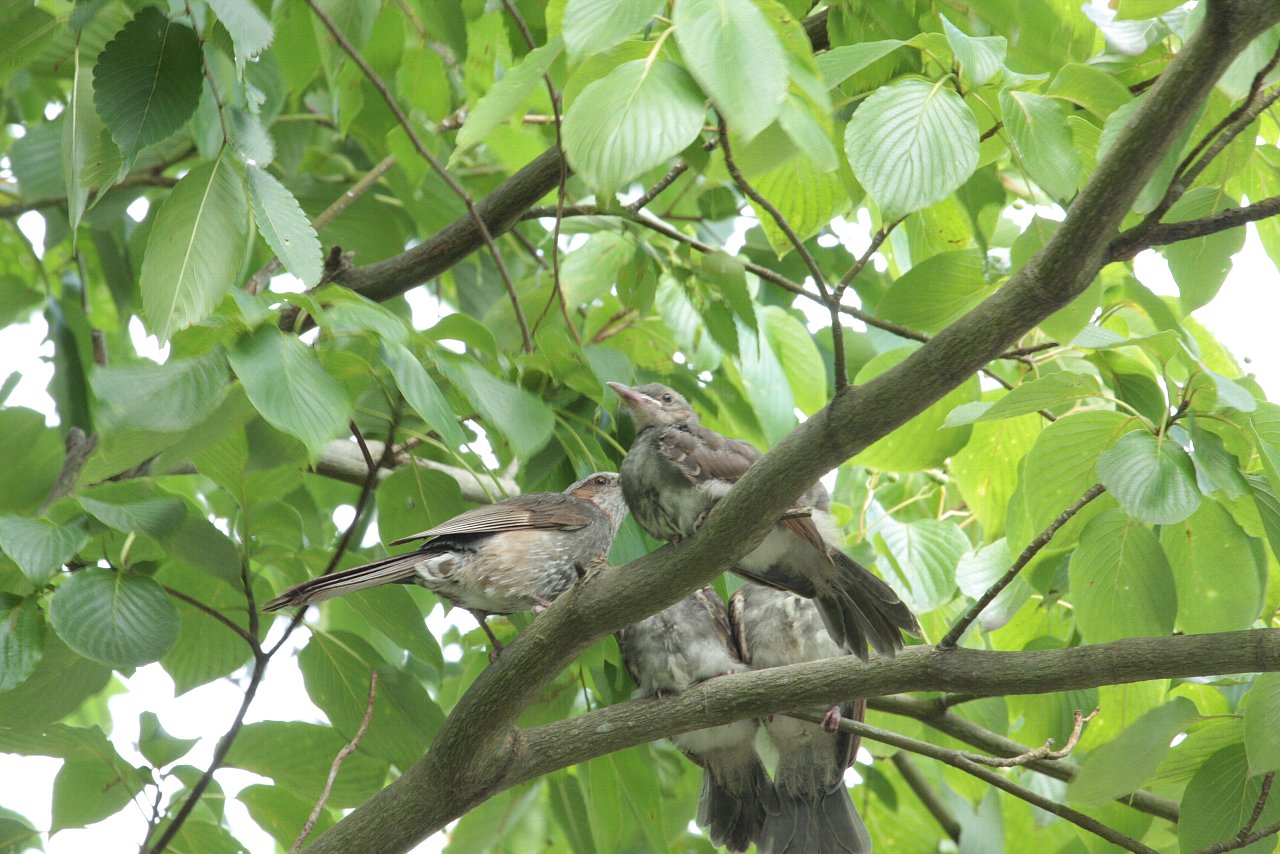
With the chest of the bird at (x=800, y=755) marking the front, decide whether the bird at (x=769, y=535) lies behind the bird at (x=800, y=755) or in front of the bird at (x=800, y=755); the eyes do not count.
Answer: in front

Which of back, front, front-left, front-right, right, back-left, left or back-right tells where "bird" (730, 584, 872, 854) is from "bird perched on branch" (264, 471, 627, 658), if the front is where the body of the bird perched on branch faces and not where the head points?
front-left

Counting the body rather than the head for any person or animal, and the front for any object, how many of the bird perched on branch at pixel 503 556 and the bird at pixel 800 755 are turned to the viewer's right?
1

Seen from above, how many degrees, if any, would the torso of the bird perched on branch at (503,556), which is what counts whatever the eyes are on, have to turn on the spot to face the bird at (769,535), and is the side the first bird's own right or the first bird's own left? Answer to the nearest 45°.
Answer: approximately 45° to the first bird's own right

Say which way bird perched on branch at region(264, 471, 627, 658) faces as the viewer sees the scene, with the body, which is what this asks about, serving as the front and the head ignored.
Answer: to the viewer's right
